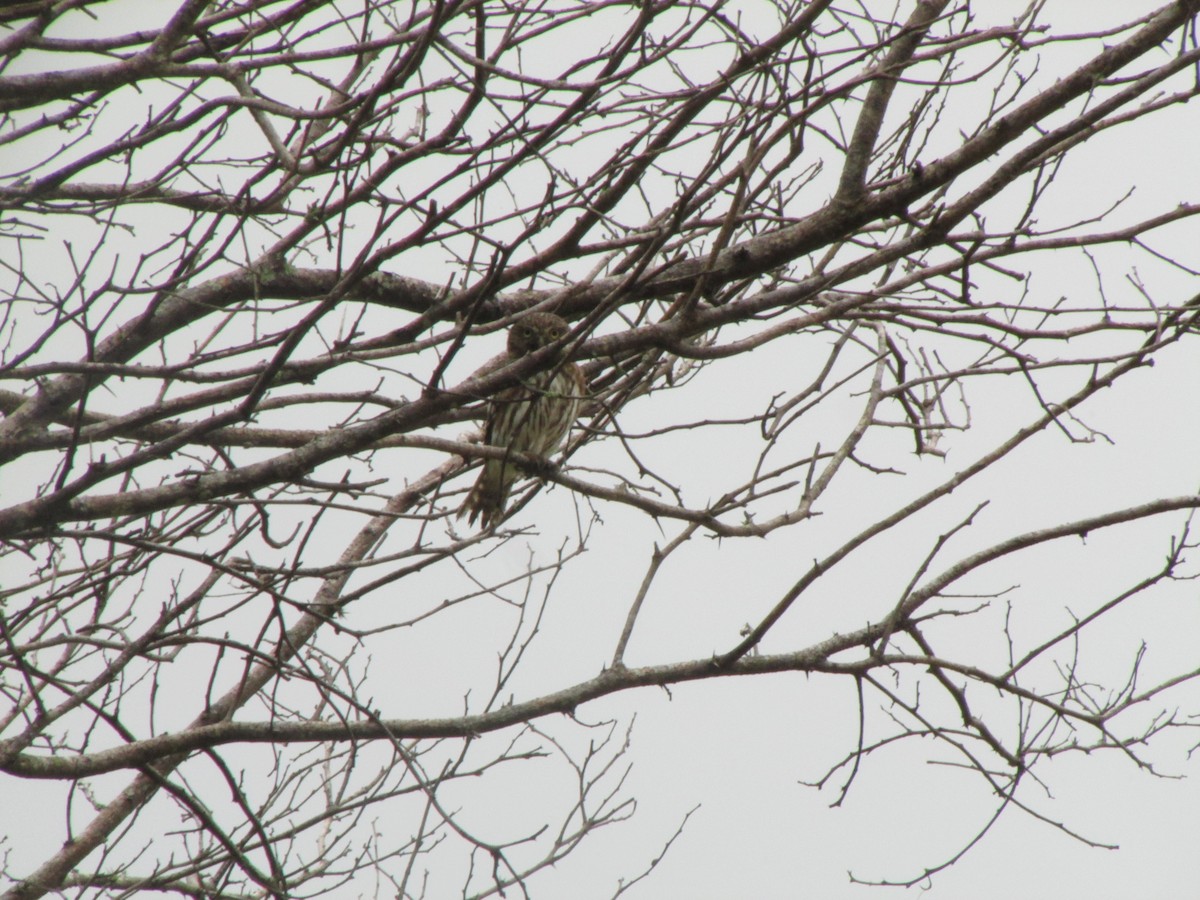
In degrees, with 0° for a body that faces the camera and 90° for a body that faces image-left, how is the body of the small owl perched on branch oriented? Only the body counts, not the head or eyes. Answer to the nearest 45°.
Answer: approximately 315°
